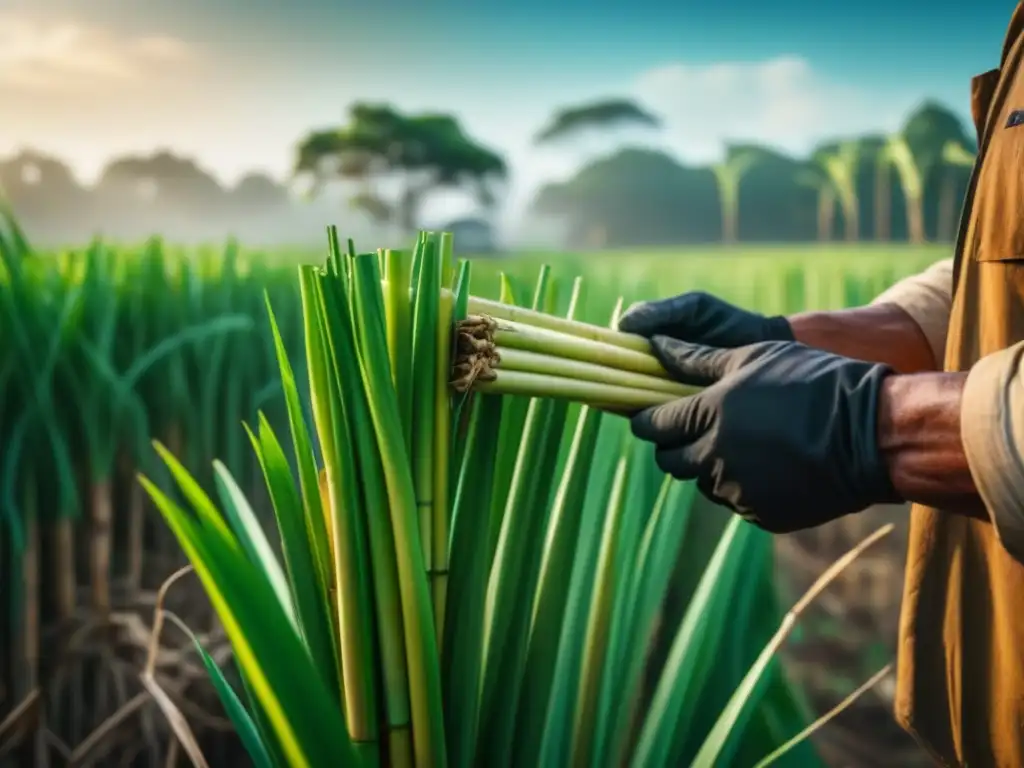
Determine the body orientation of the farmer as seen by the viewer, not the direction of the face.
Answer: to the viewer's left

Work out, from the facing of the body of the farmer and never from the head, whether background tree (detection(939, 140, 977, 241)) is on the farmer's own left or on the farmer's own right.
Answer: on the farmer's own right

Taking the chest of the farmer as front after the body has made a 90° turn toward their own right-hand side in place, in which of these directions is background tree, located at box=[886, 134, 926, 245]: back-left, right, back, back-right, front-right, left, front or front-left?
front
